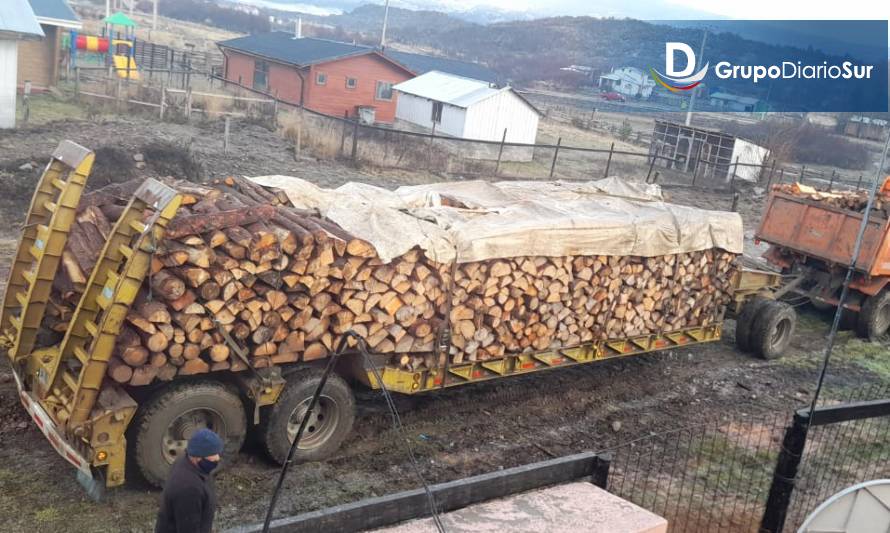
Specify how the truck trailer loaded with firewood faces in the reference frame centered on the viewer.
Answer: facing away from the viewer and to the right of the viewer

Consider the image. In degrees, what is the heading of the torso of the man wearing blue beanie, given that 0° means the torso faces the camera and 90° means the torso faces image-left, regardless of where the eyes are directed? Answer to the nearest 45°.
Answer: approximately 270°

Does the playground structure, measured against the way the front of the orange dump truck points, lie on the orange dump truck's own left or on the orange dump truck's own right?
on the orange dump truck's own left

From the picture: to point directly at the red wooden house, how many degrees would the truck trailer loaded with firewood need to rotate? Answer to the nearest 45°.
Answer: approximately 45° to its left

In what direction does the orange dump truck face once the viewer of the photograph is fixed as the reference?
facing away from the viewer and to the right of the viewer

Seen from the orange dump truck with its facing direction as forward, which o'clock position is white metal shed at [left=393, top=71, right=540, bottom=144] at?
The white metal shed is roughly at 9 o'clock from the orange dump truck.

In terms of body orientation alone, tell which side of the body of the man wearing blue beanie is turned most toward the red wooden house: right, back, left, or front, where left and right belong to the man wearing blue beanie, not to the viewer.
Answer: left
